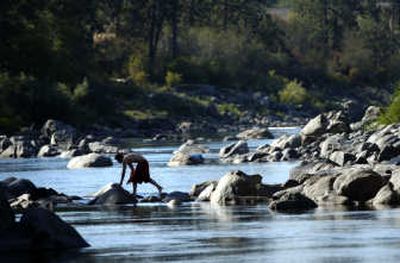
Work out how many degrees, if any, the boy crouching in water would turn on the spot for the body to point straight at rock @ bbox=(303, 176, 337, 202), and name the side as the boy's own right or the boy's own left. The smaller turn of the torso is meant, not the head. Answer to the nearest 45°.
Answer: approximately 135° to the boy's own left

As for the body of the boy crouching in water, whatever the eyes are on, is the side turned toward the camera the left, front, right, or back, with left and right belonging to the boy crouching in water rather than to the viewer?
left

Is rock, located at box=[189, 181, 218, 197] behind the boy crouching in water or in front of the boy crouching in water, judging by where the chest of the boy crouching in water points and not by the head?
behind

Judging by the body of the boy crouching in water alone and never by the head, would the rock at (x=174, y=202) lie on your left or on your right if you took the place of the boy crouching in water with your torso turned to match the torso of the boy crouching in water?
on your left

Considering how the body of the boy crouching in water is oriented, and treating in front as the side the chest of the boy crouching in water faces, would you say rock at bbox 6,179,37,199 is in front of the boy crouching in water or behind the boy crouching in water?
in front
